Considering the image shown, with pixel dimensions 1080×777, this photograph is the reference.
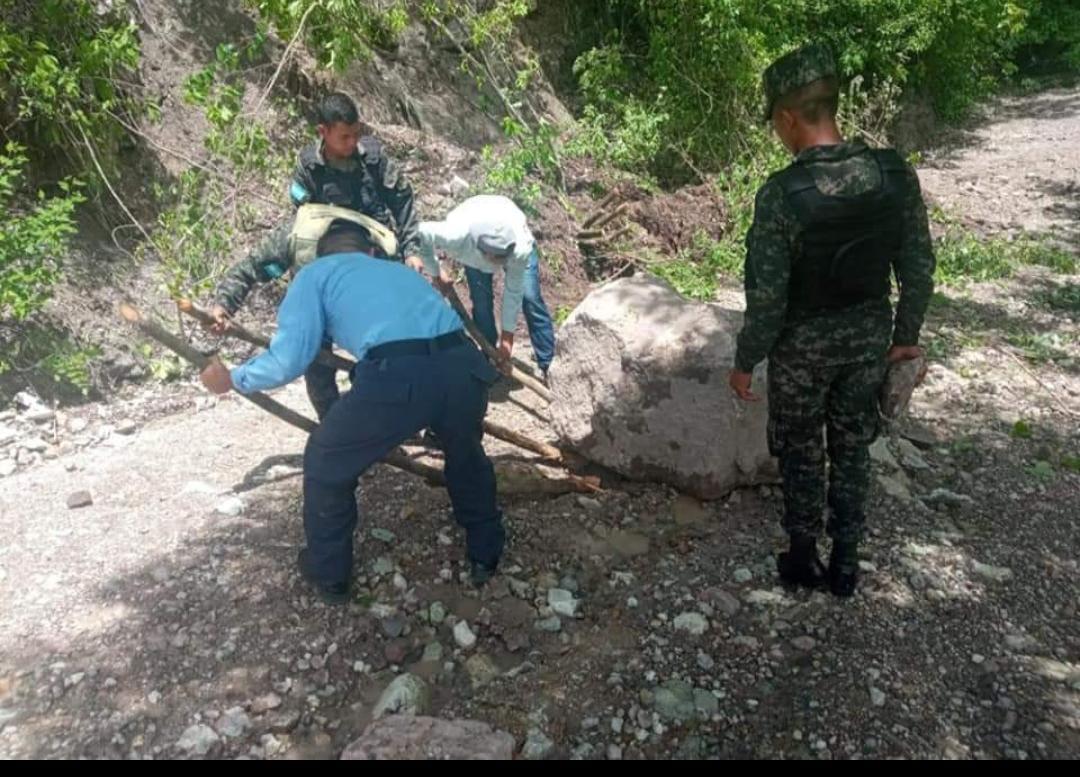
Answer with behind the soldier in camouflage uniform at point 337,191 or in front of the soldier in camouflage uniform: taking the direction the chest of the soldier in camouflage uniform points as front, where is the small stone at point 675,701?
in front

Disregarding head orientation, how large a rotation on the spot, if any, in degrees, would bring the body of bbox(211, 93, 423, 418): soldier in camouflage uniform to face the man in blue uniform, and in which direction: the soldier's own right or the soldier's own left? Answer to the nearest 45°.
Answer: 0° — they already face them

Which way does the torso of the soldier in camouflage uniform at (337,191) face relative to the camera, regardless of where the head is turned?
toward the camera

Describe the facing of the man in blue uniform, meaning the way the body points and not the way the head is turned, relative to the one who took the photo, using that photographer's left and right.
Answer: facing away from the viewer and to the left of the viewer

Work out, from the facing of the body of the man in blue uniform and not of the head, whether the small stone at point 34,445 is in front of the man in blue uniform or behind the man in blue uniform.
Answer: in front

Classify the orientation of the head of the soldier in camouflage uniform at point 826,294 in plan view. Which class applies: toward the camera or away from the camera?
away from the camera

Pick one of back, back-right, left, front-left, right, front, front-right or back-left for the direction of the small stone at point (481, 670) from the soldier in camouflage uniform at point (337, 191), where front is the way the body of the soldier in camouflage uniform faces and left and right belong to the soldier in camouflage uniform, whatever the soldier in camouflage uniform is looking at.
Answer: front

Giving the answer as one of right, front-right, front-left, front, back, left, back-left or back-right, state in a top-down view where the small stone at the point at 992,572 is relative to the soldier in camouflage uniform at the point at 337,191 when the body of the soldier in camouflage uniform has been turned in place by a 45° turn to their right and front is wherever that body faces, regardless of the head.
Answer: left

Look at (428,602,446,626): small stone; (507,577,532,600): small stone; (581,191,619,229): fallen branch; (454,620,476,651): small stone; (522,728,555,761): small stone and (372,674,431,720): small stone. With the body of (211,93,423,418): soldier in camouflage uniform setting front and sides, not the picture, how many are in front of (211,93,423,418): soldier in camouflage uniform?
5

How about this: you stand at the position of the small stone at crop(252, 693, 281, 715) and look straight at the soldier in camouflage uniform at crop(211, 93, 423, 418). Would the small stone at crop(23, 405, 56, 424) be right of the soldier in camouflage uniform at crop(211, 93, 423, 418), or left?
left

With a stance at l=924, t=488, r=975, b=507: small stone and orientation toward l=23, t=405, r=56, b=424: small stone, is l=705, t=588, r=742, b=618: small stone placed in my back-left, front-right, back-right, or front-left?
front-left

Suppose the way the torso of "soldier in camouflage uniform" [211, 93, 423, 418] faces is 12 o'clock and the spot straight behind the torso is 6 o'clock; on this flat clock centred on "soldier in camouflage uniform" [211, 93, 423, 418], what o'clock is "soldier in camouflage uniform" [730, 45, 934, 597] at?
"soldier in camouflage uniform" [730, 45, 934, 597] is roughly at 11 o'clock from "soldier in camouflage uniform" [211, 93, 423, 418].

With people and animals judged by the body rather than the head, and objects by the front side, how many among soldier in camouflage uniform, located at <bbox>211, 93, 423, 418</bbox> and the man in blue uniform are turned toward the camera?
1

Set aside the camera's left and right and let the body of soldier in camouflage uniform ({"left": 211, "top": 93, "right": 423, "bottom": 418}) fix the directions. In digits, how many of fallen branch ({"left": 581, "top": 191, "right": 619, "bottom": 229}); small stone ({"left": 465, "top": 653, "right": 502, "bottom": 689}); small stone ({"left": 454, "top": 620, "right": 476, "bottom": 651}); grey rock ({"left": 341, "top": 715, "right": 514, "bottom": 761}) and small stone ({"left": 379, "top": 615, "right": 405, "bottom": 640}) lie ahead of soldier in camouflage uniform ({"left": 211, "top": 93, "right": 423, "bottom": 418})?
4

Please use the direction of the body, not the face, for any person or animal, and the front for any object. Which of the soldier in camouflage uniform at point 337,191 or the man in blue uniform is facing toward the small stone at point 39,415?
the man in blue uniform
